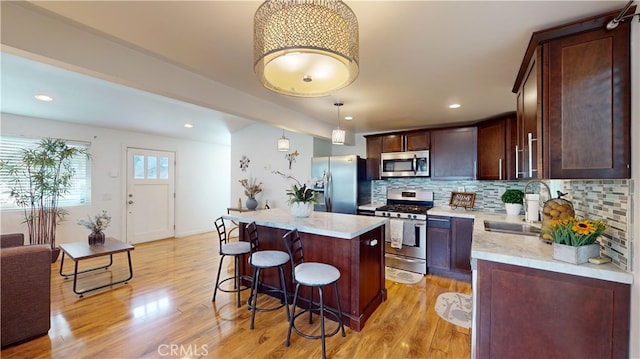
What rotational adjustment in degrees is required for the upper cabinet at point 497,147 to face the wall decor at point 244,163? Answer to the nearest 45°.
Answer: approximately 45° to its right

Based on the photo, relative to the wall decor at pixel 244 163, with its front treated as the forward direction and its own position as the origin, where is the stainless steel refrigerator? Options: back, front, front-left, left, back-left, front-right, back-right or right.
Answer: front-left

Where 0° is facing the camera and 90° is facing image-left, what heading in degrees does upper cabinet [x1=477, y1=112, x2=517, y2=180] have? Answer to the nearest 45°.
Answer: approximately 45°

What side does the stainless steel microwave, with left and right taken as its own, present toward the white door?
right

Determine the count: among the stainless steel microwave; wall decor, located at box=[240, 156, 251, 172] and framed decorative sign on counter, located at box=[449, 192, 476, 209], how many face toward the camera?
3

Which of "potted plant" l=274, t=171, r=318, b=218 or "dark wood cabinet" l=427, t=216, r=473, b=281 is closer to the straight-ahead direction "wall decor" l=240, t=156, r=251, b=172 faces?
the potted plant

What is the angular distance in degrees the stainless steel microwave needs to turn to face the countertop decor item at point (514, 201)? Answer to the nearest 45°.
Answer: approximately 90° to its left

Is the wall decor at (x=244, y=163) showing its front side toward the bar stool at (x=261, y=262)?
yes

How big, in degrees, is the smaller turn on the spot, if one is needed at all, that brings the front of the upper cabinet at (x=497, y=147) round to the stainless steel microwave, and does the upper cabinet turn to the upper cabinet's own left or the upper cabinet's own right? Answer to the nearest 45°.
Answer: approximately 45° to the upper cabinet's own right
